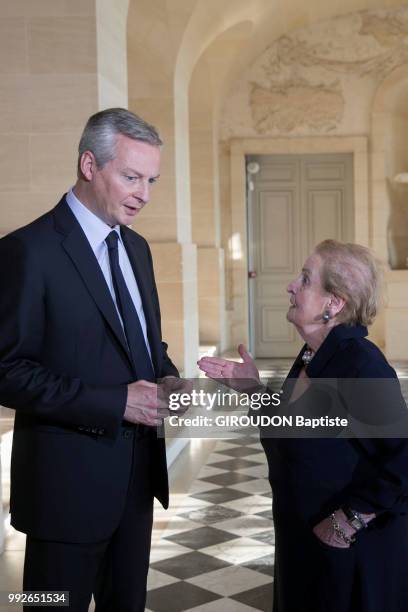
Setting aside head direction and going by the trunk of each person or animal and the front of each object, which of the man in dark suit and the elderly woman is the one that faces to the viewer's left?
the elderly woman

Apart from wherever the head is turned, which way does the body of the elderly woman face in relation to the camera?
to the viewer's left

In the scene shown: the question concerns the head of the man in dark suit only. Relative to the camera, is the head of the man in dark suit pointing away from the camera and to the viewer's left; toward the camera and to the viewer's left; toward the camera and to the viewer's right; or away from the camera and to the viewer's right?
toward the camera and to the viewer's right

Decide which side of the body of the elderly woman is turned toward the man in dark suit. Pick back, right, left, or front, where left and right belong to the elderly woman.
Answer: front

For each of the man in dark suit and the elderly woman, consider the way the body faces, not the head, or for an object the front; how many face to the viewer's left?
1

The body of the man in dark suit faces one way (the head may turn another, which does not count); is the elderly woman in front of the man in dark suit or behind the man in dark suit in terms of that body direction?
in front

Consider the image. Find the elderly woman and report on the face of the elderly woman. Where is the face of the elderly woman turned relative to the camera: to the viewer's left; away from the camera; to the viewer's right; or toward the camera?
to the viewer's left

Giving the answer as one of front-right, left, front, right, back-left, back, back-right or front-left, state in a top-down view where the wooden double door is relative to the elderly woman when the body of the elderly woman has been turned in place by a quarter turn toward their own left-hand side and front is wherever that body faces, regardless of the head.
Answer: back

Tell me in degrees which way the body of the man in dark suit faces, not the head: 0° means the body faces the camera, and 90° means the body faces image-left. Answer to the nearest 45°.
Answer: approximately 315°
